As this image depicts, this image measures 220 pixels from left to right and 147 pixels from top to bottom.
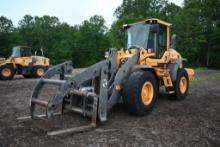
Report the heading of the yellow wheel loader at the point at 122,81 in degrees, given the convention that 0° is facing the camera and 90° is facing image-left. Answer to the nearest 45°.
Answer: approximately 45°

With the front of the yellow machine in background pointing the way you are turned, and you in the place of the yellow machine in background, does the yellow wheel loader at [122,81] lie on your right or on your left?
on your left

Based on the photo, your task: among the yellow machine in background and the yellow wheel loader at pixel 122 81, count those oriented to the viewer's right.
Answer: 0

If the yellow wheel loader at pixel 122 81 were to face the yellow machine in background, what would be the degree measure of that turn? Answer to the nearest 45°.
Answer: approximately 90° to its right

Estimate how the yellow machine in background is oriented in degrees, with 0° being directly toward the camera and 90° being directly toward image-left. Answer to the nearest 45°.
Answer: approximately 90°
